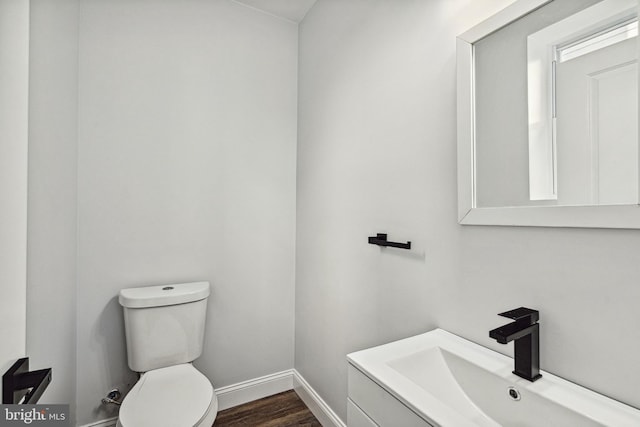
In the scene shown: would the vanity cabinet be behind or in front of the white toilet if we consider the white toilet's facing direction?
in front

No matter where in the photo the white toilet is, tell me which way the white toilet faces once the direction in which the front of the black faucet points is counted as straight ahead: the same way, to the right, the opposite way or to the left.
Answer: to the left

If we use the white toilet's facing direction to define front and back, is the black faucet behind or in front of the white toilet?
in front

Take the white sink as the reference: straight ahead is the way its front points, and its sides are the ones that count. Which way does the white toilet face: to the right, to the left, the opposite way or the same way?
to the left

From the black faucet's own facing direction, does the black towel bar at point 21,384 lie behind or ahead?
ahead

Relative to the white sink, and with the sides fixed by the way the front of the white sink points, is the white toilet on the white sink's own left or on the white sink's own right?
on the white sink's own right

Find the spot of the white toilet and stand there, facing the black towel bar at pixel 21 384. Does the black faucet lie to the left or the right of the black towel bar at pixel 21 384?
left

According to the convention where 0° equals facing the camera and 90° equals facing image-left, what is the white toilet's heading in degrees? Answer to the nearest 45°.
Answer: approximately 0°

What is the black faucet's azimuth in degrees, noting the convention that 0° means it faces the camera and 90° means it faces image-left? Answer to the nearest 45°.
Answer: approximately 45°

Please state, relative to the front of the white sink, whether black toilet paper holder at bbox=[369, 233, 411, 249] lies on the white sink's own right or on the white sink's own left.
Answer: on the white sink's own right
